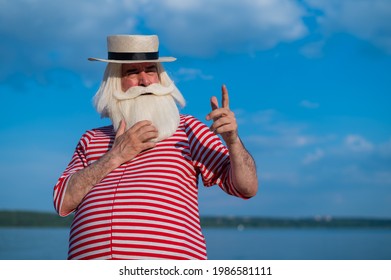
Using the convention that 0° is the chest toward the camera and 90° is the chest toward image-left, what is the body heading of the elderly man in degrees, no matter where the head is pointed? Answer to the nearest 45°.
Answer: approximately 0°

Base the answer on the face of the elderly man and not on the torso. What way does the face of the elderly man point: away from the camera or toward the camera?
toward the camera
